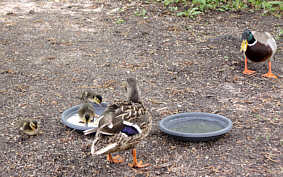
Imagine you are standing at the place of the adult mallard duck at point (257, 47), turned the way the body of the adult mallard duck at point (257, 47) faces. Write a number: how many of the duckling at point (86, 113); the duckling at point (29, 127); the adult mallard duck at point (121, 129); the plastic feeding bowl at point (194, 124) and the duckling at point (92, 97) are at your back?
0

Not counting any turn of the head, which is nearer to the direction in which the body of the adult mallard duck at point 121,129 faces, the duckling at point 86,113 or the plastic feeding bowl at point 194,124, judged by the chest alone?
the plastic feeding bowl

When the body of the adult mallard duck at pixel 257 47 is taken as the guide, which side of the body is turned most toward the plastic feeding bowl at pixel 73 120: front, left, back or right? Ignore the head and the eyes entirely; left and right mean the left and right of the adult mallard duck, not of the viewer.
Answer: front

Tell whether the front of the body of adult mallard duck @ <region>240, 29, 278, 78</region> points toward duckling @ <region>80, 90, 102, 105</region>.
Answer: yes

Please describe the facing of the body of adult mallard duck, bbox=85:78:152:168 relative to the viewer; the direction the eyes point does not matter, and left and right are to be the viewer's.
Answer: facing away from the viewer and to the right of the viewer

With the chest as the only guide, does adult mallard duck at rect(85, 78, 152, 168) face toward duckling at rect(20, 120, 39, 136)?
no

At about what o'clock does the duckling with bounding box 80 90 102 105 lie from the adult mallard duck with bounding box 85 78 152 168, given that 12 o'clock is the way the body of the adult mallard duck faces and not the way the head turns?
The duckling is roughly at 10 o'clock from the adult mallard duck.

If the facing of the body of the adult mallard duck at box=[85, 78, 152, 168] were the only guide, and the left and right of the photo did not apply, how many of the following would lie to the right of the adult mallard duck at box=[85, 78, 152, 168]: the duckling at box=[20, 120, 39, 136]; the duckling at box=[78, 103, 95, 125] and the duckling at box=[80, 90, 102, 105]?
0

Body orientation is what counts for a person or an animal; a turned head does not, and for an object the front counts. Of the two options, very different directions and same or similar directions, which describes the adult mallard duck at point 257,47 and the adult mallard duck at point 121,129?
very different directions

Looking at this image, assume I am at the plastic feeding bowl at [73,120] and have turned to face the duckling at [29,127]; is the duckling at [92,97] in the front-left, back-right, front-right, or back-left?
back-right

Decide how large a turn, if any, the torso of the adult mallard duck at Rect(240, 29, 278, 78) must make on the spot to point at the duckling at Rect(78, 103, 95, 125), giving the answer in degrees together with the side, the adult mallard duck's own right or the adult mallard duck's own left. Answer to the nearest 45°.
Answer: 0° — it already faces it

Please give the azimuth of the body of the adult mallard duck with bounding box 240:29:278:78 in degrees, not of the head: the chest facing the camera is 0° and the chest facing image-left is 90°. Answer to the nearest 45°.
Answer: approximately 45°

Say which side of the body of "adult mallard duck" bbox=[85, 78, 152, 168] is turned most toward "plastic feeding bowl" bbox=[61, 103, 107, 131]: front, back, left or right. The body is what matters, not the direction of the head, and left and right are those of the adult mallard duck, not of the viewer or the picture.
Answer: left

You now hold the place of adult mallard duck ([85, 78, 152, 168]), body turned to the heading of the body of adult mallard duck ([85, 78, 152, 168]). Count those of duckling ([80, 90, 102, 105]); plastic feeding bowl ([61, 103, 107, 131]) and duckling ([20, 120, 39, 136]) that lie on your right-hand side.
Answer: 0

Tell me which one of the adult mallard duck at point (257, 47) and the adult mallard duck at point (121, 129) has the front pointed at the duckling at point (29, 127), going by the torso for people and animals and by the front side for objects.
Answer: the adult mallard duck at point (257, 47)

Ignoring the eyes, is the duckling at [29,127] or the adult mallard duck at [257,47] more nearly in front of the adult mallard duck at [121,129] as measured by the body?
the adult mallard duck

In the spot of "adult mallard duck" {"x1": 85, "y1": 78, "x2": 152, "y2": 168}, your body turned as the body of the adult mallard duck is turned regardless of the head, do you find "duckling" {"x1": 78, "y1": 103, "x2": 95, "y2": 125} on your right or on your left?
on your left

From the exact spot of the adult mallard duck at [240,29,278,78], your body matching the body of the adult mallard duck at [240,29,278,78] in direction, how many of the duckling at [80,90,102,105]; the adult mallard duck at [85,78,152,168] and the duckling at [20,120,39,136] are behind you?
0
